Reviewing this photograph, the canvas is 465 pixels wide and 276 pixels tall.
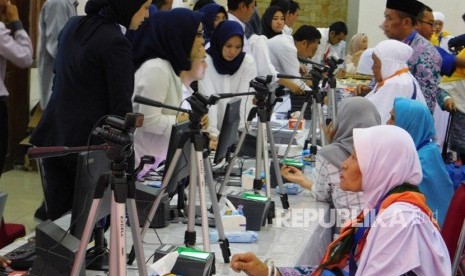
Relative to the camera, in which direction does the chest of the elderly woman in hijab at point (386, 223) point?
to the viewer's left

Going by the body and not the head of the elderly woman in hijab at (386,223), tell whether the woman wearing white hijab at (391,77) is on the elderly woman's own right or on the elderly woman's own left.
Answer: on the elderly woman's own right

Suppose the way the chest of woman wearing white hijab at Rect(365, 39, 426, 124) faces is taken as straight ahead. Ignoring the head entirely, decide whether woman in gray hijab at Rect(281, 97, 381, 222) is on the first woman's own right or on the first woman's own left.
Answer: on the first woman's own left

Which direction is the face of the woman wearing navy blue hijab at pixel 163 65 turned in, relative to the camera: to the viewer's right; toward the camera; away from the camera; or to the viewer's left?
to the viewer's right

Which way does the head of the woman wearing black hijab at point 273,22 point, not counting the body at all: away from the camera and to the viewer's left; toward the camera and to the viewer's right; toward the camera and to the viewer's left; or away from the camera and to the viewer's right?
toward the camera and to the viewer's right

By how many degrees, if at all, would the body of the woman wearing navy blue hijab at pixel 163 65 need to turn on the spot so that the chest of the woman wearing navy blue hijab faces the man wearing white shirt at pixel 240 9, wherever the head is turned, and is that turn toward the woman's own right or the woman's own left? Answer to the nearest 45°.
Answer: approximately 90° to the woman's own left

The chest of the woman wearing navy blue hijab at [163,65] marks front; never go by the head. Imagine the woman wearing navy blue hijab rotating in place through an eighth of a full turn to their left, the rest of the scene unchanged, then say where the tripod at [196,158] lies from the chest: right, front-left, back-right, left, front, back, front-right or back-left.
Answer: back-right

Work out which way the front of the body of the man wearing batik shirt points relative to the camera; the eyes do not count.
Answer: to the viewer's left

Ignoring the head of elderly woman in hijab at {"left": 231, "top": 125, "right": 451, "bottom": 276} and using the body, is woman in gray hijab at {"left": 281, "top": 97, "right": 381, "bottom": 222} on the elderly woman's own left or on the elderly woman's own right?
on the elderly woman's own right

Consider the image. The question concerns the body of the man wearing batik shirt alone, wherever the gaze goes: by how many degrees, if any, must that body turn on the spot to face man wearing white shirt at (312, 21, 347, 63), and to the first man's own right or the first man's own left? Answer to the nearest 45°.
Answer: approximately 90° to the first man's own right

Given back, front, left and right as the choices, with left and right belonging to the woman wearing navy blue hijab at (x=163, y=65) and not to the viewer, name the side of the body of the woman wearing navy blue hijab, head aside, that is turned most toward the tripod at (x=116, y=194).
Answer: right

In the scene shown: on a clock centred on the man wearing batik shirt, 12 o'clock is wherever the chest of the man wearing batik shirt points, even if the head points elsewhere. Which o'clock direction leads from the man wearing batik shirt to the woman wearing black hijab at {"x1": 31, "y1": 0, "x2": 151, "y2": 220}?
The woman wearing black hijab is roughly at 10 o'clock from the man wearing batik shirt.

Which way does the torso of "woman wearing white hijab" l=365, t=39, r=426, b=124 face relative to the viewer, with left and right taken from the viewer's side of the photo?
facing to the left of the viewer

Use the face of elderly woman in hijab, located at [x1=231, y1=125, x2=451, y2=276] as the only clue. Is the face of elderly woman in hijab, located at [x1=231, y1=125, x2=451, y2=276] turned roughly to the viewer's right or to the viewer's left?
to the viewer's left

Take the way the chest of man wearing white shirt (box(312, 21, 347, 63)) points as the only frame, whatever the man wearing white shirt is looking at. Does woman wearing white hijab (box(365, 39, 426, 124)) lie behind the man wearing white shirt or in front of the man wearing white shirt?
in front

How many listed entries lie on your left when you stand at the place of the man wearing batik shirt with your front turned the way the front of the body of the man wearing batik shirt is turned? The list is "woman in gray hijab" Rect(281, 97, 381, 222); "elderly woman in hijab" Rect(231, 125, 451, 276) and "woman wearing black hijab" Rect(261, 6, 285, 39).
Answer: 2

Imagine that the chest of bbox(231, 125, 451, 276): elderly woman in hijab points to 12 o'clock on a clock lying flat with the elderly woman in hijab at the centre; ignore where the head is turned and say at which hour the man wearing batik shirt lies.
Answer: The man wearing batik shirt is roughly at 3 o'clock from the elderly woman in hijab.

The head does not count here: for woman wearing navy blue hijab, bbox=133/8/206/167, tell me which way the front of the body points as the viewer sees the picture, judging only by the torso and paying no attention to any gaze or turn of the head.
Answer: to the viewer's right
